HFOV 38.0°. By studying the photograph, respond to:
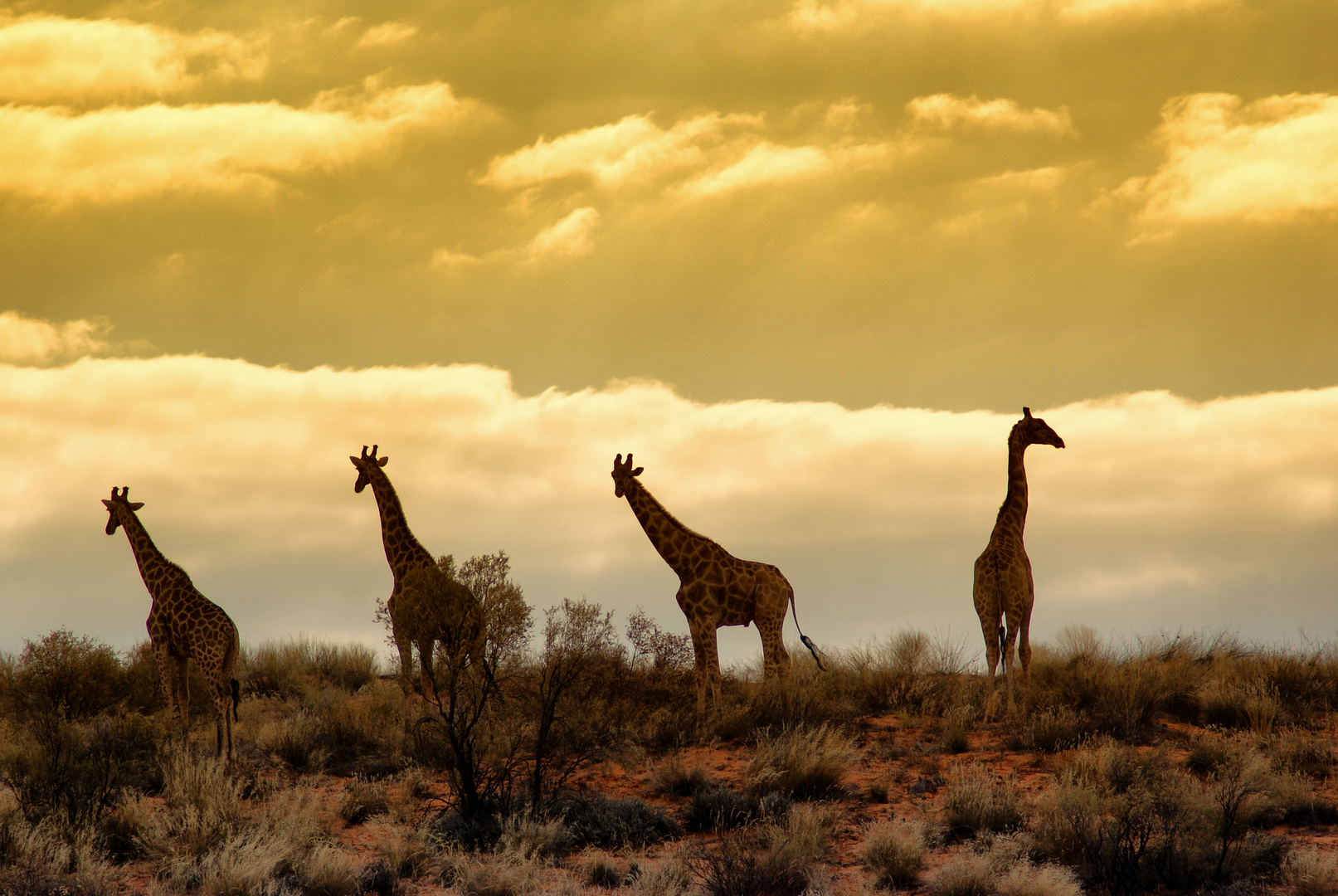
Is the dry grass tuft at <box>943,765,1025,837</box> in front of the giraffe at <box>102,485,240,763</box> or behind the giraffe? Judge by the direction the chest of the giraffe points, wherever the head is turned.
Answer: behind

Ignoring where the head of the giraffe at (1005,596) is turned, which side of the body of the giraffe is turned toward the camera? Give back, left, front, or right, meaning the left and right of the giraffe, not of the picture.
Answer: back

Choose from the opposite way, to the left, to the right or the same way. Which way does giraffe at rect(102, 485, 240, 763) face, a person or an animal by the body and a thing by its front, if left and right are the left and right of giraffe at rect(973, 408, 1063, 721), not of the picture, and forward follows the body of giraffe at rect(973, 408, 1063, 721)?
to the left

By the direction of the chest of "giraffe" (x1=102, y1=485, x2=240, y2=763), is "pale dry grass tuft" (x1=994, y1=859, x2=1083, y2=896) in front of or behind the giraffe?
behind

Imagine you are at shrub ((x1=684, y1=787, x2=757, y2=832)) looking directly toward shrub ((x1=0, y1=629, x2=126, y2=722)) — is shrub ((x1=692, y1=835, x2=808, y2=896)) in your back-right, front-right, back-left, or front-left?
back-left

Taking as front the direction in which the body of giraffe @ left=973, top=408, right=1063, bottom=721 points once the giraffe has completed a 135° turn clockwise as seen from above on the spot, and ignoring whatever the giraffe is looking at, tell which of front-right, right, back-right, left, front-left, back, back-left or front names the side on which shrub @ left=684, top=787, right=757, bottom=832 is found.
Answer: right

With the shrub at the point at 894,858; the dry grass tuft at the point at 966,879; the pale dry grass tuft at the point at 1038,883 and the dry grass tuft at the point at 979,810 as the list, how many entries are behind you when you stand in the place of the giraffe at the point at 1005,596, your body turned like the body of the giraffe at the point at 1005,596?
4

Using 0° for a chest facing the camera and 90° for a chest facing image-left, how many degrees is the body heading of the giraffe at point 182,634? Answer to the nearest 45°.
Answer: approximately 135°

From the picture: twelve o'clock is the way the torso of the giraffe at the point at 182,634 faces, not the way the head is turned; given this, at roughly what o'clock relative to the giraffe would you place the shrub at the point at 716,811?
The shrub is roughly at 6 o'clock from the giraffe.

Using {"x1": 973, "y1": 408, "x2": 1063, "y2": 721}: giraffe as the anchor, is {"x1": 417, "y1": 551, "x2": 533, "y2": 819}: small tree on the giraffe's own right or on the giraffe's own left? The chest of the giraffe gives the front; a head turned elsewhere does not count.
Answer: on the giraffe's own left

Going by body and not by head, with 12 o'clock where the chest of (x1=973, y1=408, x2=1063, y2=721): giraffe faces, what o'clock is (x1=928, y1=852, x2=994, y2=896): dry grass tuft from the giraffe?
The dry grass tuft is roughly at 6 o'clock from the giraffe.

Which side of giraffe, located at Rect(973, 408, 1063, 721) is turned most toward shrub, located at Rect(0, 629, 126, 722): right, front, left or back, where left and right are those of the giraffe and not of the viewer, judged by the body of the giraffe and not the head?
left

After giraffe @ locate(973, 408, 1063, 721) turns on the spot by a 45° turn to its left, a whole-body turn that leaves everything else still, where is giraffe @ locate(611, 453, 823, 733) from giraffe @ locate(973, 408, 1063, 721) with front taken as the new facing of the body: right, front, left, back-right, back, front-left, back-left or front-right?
front-left

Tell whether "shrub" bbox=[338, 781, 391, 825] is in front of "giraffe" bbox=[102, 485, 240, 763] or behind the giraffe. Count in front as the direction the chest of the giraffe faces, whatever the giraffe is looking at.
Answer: behind

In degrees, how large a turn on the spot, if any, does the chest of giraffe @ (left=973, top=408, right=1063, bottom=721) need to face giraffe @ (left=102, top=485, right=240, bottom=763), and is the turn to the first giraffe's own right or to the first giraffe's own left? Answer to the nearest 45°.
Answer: approximately 90° to the first giraffe's own left
